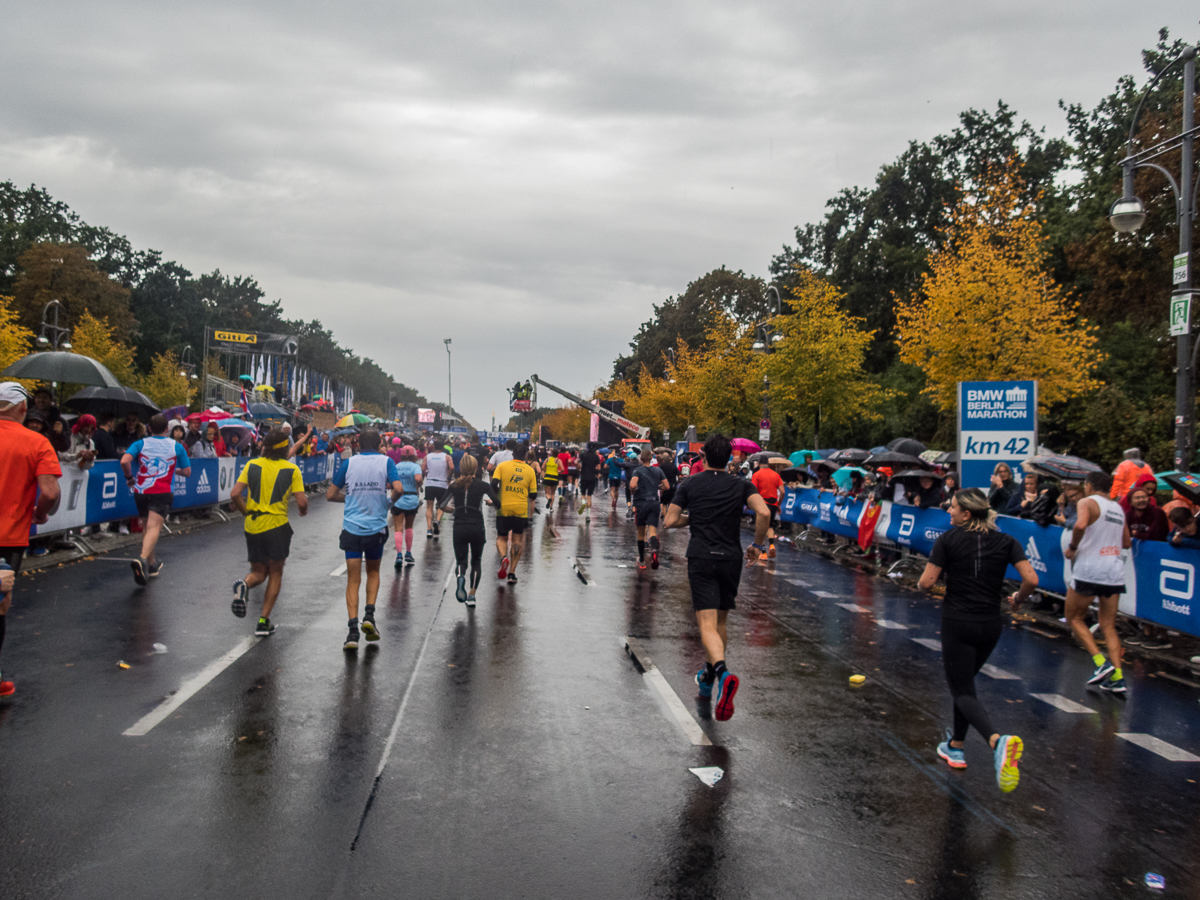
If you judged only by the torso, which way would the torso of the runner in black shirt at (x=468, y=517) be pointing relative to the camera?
away from the camera

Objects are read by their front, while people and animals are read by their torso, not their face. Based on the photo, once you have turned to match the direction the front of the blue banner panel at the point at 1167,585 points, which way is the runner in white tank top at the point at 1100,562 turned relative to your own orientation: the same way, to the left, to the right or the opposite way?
to the right

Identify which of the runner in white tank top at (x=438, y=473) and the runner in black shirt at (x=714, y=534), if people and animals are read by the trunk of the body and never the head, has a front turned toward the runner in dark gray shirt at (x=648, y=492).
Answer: the runner in black shirt at (x=714, y=534)

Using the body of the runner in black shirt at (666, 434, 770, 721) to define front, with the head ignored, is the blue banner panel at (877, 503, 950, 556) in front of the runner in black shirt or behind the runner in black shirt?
in front

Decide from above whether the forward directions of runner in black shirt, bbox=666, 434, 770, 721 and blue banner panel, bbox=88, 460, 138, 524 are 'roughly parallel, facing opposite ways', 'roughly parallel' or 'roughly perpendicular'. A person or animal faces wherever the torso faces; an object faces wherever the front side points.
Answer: roughly perpendicular

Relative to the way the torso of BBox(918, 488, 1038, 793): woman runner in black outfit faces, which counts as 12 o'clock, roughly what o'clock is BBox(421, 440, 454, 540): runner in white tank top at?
The runner in white tank top is roughly at 12 o'clock from the woman runner in black outfit.

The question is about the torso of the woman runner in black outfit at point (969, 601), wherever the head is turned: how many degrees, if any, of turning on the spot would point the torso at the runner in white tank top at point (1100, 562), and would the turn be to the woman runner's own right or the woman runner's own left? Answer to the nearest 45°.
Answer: approximately 45° to the woman runner's own right

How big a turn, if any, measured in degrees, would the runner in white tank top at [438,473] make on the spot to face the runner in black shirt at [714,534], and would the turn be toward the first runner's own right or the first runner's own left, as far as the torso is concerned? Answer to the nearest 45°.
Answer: approximately 180°

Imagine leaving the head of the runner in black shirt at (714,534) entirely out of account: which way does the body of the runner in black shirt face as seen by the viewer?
away from the camera

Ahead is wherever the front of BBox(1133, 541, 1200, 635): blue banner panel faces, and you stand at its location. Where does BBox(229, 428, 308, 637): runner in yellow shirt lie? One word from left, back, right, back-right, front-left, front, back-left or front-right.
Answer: front

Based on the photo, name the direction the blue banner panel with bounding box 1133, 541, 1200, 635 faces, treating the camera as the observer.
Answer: facing the viewer and to the left of the viewer

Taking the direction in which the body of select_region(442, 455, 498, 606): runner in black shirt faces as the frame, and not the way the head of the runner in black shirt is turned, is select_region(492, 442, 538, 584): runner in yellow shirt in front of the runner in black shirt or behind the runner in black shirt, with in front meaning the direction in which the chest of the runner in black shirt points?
in front

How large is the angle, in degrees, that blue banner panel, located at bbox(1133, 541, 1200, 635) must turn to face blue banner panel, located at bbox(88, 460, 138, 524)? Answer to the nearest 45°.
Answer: approximately 45° to its right

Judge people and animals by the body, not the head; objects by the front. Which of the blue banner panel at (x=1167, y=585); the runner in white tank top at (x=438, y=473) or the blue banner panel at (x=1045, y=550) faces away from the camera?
the runner in white tank top

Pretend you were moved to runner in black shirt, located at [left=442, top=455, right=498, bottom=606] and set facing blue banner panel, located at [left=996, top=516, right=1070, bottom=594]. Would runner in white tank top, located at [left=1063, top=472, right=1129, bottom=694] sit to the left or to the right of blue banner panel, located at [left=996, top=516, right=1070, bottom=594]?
right

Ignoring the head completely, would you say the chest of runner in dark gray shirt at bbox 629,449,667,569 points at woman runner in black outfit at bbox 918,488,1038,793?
no

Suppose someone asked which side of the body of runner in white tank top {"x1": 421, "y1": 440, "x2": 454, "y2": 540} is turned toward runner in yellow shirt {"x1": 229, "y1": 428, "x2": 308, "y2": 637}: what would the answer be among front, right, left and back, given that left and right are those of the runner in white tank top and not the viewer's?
back

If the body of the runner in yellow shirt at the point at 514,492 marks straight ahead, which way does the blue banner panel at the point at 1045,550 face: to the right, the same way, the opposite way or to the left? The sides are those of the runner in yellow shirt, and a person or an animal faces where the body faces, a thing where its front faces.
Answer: to the left

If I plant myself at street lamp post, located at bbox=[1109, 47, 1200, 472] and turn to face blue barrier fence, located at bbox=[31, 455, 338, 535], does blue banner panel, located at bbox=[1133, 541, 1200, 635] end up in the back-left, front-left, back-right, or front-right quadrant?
front-left

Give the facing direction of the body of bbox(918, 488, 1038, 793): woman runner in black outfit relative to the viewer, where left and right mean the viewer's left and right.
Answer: facing away from the viewer and to the left of the viewer

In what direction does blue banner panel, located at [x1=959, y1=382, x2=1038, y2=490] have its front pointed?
toward the camera

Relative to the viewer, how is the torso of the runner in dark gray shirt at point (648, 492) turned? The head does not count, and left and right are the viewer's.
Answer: facing away from the viewer

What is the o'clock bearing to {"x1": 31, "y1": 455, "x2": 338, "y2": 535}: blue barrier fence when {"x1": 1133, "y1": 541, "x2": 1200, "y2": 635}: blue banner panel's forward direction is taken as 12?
The blue barrier fence is roughly at 1 o'clock from the blue banner panel.

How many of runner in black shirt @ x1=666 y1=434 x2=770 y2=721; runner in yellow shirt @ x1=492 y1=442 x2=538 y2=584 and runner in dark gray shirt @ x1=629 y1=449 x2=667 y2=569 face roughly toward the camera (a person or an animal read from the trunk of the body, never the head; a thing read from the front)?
0
